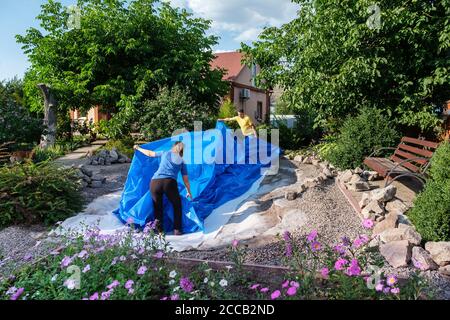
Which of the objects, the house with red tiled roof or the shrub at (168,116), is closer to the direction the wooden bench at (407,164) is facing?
the shrub

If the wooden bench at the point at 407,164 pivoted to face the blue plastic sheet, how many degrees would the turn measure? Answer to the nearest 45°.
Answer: approximately 45° to its right

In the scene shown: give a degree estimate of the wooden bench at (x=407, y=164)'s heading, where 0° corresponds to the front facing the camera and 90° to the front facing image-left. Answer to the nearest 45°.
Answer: approximately 45°

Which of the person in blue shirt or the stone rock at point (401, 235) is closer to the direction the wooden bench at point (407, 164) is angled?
the person in blue shirt

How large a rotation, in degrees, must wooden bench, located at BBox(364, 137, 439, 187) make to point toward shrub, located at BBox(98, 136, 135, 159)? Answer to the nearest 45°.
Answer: approximately 45° to its right

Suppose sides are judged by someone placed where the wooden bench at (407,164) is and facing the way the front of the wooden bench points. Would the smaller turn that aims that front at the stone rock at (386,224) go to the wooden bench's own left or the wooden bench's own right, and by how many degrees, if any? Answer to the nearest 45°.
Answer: approximately 45° to the wooden bench's own left

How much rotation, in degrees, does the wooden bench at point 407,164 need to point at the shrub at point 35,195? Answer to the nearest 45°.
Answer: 0° — it already faces it

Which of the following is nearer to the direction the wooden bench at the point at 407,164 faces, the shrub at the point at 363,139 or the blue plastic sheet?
the blue plastic sheet

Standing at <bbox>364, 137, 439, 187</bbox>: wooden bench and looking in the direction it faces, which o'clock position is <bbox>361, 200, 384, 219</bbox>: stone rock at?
The stone rock is roughly at 11 o'clock from the wooden bench.

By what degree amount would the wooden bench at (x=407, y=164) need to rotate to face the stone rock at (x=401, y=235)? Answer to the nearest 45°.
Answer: approximately 45° to its left

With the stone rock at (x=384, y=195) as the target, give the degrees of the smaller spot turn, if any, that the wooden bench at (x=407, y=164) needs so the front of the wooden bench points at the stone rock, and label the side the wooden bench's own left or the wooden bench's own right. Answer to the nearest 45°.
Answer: approximately 45° to the wooden bench's own left

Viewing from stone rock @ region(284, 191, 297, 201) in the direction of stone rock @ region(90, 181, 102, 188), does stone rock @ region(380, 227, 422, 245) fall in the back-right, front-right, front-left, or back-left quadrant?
back-left

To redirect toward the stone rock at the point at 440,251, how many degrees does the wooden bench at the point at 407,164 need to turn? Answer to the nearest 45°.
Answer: approximately 45° to its left
